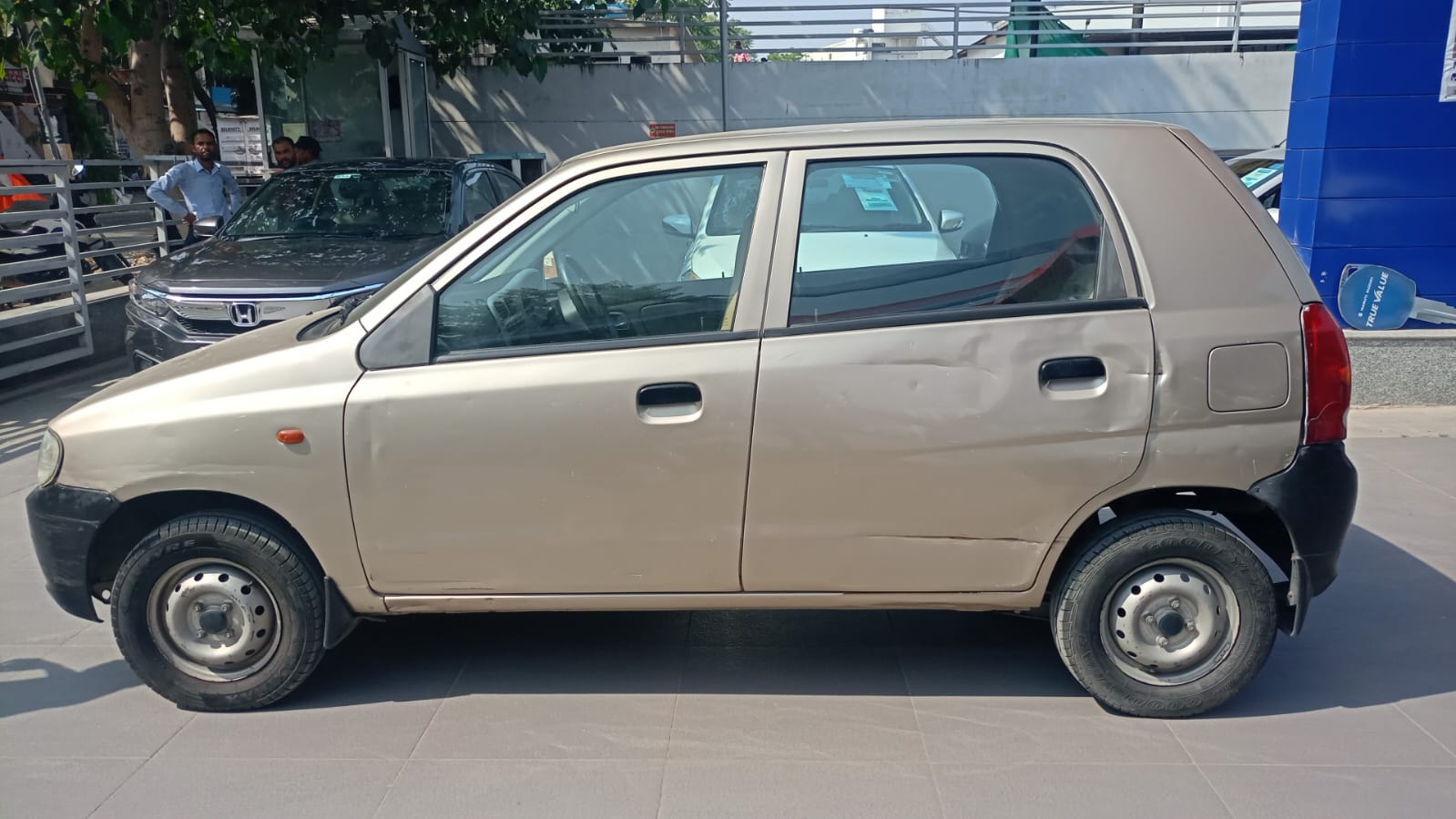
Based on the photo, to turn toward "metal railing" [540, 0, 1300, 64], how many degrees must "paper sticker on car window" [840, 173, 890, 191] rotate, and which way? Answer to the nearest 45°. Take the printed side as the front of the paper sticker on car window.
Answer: approximately 180°

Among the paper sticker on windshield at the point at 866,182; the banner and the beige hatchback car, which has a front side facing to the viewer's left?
the beige hatchback car

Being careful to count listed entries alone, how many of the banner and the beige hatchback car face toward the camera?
1

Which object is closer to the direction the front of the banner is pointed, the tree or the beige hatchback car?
the beige hatchback car

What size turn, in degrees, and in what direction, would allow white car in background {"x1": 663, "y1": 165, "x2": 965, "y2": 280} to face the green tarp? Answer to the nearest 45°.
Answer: approximately 180°

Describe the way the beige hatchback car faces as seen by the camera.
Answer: facing to the left of the viewer
